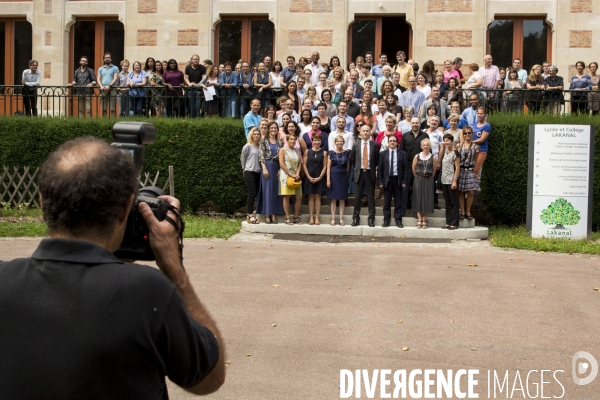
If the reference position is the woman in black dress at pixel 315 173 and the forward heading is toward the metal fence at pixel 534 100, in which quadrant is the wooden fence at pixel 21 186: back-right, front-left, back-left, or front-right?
back-left

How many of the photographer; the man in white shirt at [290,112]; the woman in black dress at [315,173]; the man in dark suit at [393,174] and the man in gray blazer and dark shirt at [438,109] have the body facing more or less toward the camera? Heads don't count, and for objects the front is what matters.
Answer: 4

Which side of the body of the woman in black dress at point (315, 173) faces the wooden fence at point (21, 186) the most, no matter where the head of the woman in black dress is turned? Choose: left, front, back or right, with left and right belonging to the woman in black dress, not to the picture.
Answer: right

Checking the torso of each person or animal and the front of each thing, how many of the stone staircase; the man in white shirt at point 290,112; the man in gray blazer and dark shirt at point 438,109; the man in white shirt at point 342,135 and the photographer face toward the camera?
4

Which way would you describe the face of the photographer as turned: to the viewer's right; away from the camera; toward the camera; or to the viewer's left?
away from the camera

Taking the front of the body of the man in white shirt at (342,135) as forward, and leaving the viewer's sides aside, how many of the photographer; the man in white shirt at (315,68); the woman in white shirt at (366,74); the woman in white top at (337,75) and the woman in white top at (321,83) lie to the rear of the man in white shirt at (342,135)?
4

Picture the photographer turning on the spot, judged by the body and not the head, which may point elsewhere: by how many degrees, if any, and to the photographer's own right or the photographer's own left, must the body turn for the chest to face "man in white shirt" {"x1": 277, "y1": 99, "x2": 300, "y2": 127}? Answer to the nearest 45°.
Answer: approximately 45° to the photographer's own left

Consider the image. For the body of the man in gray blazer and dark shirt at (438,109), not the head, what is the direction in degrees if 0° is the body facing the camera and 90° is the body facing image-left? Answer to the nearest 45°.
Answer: approximately 0°

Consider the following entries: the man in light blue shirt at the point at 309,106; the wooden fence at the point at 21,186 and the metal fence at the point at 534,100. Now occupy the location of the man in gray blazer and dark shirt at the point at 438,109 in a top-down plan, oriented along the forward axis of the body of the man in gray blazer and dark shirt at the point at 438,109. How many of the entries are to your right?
2

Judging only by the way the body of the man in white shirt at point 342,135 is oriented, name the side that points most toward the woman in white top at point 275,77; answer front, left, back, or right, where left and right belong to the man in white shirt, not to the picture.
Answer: back
